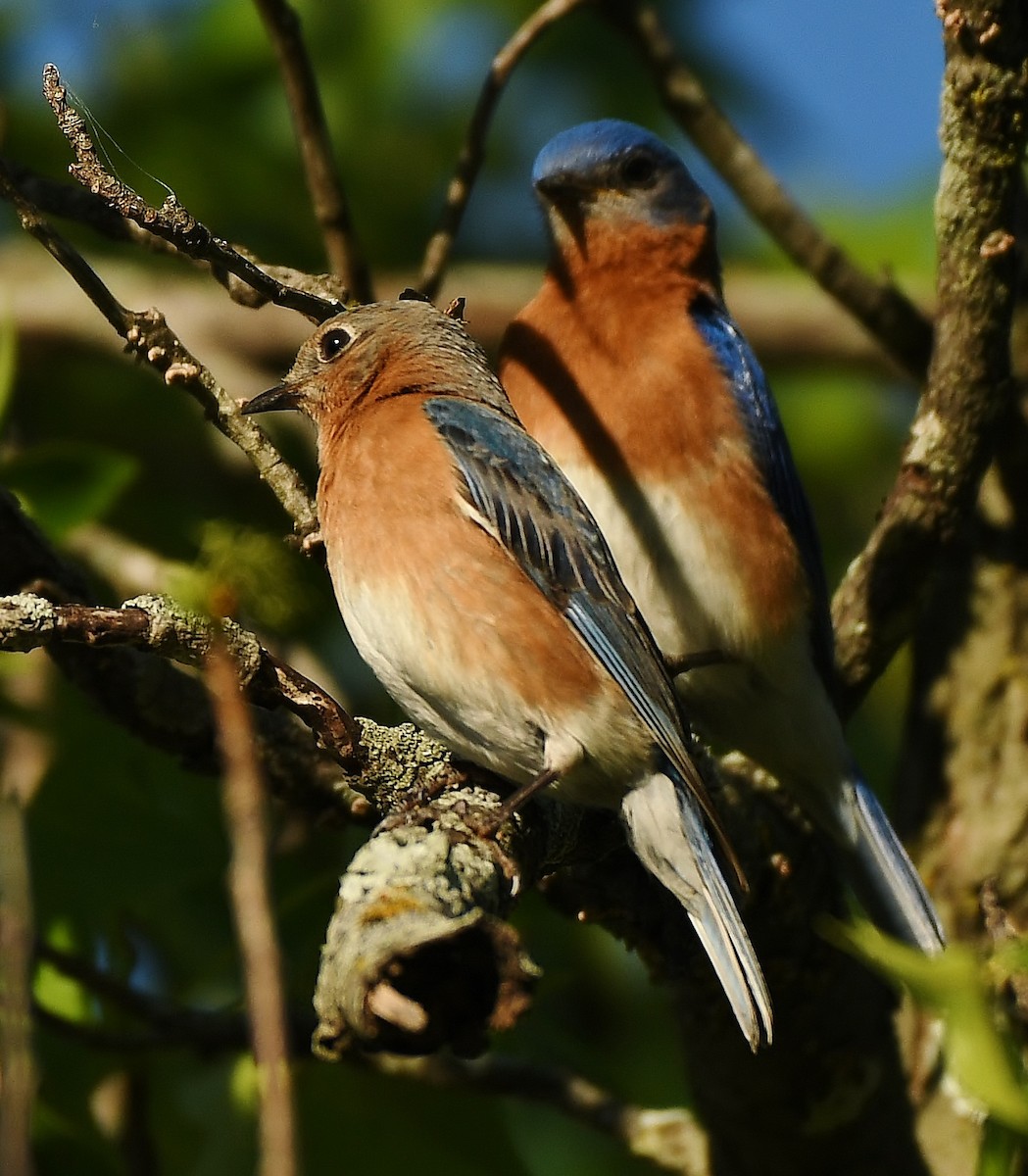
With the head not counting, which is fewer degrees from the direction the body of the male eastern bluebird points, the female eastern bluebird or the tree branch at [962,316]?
the female eastern bluebird

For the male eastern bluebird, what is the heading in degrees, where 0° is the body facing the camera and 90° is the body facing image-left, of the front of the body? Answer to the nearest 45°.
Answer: approximately 45°

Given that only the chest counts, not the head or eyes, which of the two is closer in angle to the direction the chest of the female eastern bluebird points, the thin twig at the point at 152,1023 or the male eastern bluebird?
the thin twig

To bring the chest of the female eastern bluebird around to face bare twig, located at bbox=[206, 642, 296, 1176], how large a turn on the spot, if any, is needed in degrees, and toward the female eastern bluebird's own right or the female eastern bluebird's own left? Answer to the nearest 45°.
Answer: approximately 90° to the female eastern bluebird's own left

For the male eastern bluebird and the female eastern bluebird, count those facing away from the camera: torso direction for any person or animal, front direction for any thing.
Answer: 0

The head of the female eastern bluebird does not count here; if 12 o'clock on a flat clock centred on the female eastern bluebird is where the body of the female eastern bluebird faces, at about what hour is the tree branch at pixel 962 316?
The tree branch is roughly at 6 o'clock from the female eastern bluebird.

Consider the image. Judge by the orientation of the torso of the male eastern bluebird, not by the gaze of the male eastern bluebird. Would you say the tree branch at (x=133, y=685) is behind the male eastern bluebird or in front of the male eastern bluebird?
in front

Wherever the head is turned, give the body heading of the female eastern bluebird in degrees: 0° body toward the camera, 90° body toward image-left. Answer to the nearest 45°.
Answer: approximately 90°

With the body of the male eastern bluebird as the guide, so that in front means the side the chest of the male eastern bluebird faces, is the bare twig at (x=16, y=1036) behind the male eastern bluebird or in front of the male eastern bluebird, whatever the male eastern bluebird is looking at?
in front

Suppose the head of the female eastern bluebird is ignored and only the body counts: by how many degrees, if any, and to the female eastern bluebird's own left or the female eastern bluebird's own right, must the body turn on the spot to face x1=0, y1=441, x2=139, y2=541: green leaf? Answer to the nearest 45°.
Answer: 0° — it already faces it

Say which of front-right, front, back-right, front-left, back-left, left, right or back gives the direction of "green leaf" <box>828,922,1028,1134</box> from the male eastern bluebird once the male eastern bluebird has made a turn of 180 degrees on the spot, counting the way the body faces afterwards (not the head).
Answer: back-right
